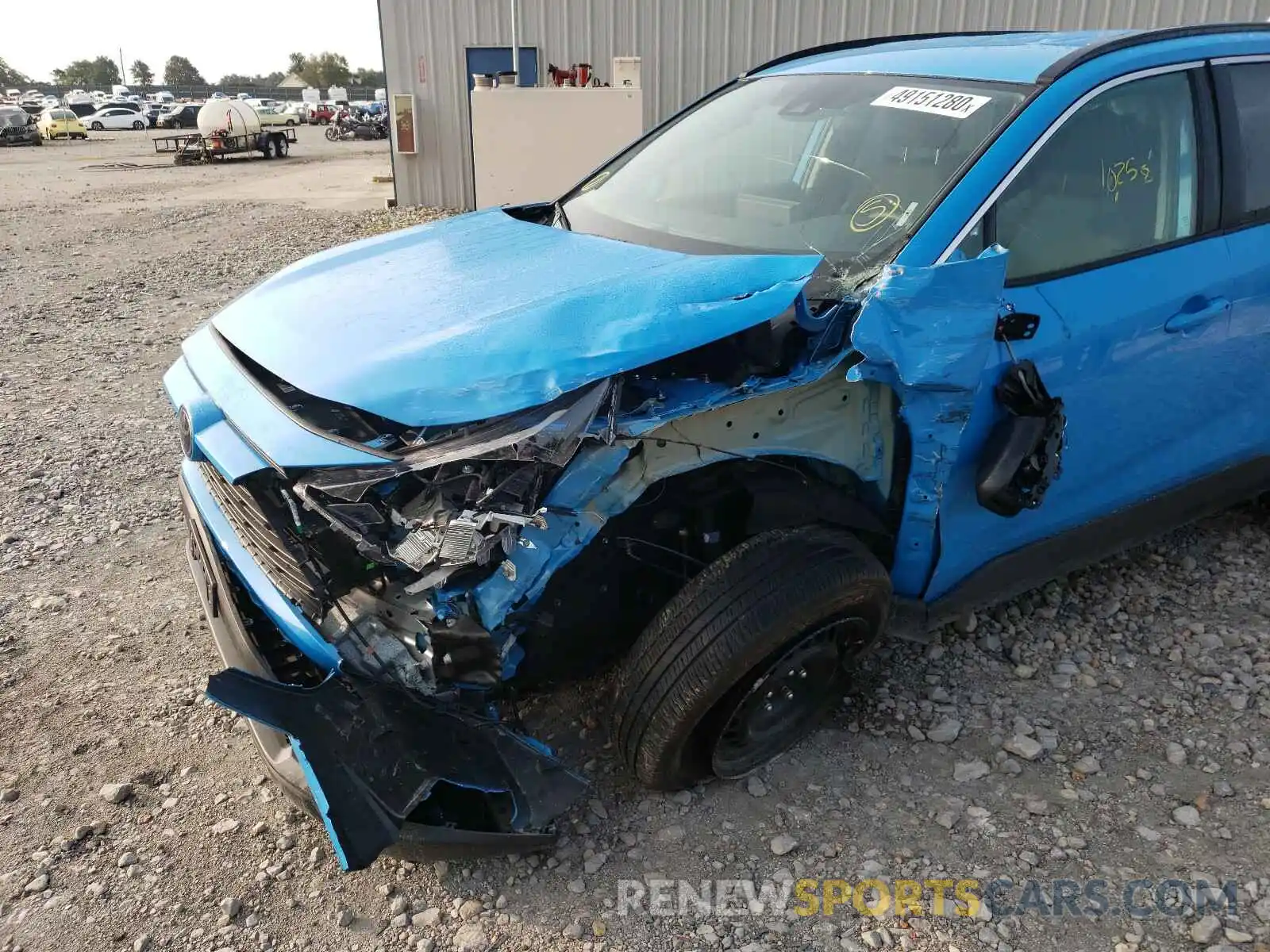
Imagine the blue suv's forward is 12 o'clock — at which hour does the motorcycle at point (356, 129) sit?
The motorcycle is roughly at 4 o'clock from the blue suv.

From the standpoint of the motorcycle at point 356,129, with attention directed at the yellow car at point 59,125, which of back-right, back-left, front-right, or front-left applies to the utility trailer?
front-left

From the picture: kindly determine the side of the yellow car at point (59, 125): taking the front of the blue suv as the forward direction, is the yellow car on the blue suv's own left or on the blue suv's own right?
on the blue suv's own right

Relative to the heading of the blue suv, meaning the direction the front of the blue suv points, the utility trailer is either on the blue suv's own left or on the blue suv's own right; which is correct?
on the blue suv's own right

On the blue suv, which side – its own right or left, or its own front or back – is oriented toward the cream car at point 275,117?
right
